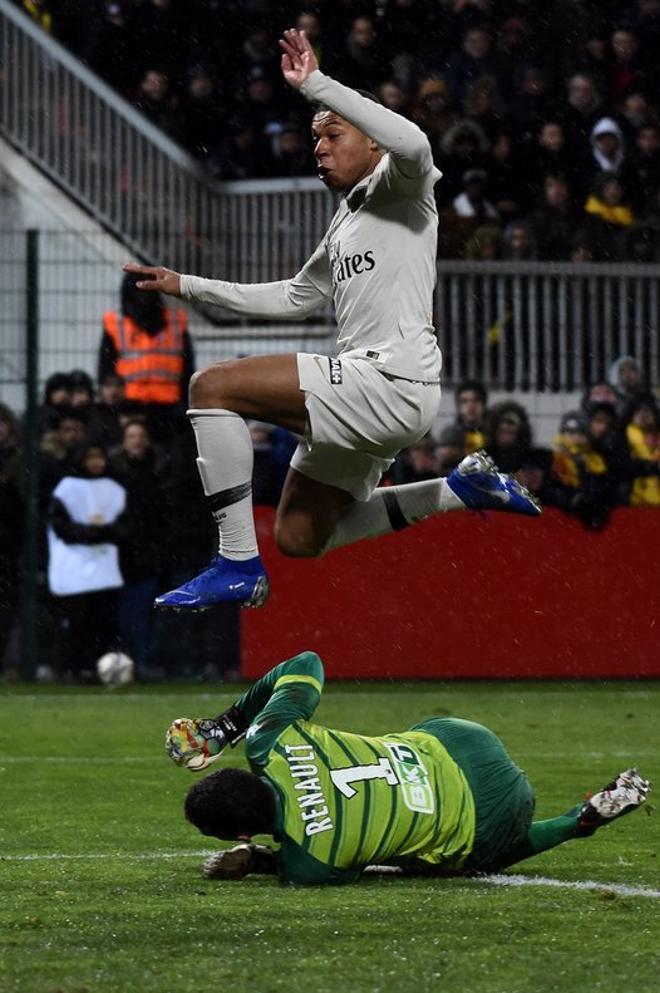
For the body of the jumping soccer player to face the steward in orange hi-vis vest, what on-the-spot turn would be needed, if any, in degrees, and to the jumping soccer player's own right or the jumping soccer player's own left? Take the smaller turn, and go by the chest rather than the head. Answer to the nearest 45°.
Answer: approximately 90° to the jumping soccer player's own right

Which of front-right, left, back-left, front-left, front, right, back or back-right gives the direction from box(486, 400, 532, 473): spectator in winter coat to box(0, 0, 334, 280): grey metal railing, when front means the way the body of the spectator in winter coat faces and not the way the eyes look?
back-right

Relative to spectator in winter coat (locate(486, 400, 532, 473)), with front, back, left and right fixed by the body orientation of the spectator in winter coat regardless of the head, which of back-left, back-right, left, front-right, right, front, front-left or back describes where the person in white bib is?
right

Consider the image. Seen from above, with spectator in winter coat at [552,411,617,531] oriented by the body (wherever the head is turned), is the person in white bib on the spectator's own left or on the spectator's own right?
on the spectator's own right

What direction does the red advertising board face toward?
toward the camera

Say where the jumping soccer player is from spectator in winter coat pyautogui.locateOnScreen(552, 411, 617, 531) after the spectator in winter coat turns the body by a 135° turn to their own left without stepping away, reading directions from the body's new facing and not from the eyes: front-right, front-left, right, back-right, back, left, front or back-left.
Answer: back-right

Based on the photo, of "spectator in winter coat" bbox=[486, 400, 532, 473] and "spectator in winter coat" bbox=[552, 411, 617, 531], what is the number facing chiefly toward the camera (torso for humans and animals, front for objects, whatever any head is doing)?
2

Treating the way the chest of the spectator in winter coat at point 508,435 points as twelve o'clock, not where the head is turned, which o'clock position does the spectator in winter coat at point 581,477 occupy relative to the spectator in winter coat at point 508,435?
the spectator in winter coat at point 581,477 is roughly at 8 o'clock from the spectator in winter coat at point 508,435.

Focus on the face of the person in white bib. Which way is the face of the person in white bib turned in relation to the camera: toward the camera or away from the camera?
toward the camera

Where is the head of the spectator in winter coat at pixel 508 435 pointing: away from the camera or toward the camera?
toward the camera

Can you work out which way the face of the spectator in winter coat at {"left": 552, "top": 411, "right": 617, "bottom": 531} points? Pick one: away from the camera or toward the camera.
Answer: toward the camera

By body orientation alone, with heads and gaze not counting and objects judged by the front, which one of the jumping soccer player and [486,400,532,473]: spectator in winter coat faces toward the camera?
the spectator in winter coat

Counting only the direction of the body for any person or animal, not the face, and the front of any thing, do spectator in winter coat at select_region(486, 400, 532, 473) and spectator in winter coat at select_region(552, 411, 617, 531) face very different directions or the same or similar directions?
same or similar directions

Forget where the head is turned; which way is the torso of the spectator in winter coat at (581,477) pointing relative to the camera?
toward the camera
